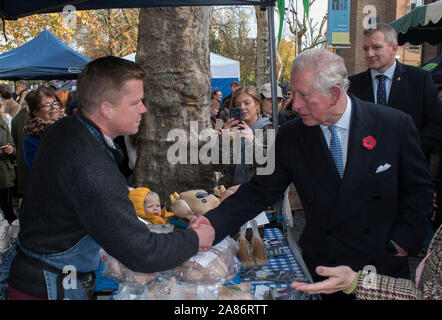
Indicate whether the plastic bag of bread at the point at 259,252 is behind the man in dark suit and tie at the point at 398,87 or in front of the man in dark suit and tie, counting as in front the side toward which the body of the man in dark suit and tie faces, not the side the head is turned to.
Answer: in front

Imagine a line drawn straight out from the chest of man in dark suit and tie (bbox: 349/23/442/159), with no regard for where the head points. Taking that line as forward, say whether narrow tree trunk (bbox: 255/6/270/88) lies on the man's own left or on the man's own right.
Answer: on the man's own right

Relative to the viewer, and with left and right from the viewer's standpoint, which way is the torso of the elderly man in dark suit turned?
facing the viewer and to the left of the viewer

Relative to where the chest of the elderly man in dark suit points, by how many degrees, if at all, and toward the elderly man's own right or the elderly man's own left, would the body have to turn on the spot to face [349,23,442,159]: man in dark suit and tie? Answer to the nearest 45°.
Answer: approximately 135° to the elderly man's own right

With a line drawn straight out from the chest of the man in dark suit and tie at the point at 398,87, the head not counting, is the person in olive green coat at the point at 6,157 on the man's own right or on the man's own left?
on the man's own right

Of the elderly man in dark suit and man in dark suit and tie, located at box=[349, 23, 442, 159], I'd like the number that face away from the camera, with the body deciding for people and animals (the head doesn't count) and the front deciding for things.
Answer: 0

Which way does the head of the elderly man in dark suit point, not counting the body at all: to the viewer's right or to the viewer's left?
to the viewer's left

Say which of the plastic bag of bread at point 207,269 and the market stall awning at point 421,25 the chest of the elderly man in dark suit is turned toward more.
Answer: the plastic bag of bread
